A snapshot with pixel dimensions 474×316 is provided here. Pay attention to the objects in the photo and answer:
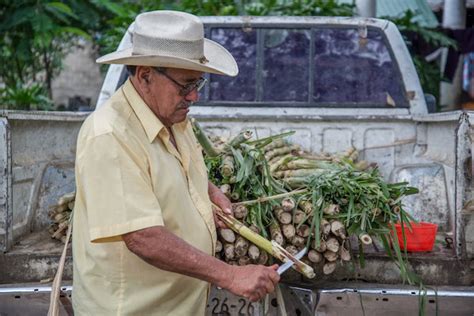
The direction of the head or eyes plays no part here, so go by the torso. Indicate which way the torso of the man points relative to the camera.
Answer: to the viewer's right

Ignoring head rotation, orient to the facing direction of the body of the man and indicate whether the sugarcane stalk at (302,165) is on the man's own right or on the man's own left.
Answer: on the man's own left

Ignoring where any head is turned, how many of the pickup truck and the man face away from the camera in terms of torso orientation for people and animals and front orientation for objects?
1

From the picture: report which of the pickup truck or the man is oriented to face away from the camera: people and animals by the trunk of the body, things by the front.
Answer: the pickup truck

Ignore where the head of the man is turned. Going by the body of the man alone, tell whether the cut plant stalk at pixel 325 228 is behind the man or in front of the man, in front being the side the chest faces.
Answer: in front

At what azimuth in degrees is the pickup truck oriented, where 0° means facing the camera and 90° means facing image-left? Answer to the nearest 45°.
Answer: approximately 180°

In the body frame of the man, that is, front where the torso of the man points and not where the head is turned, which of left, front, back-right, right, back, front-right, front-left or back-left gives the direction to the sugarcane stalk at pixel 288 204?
front-left

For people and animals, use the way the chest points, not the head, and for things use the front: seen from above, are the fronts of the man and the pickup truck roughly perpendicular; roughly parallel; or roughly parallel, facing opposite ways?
roughly perpendicular
